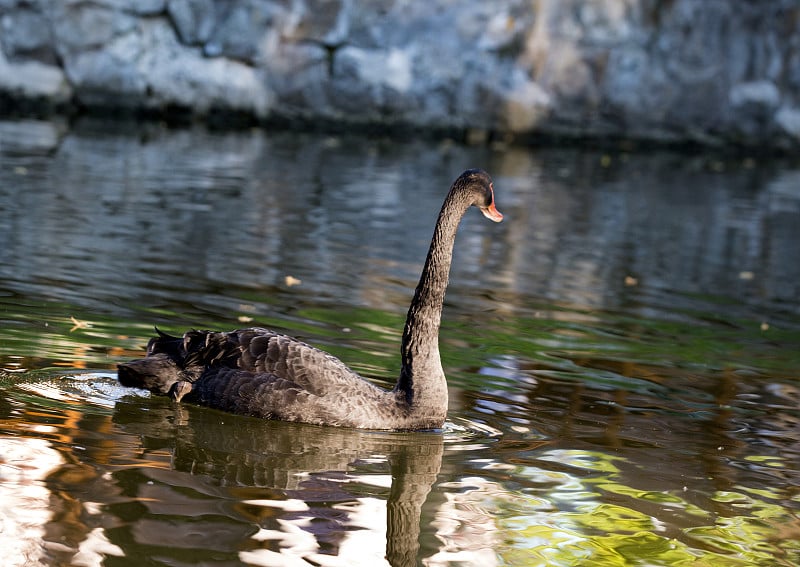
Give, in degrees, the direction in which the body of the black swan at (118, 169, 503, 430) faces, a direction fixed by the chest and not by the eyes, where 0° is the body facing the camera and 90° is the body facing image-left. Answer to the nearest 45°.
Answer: approximately 270°
